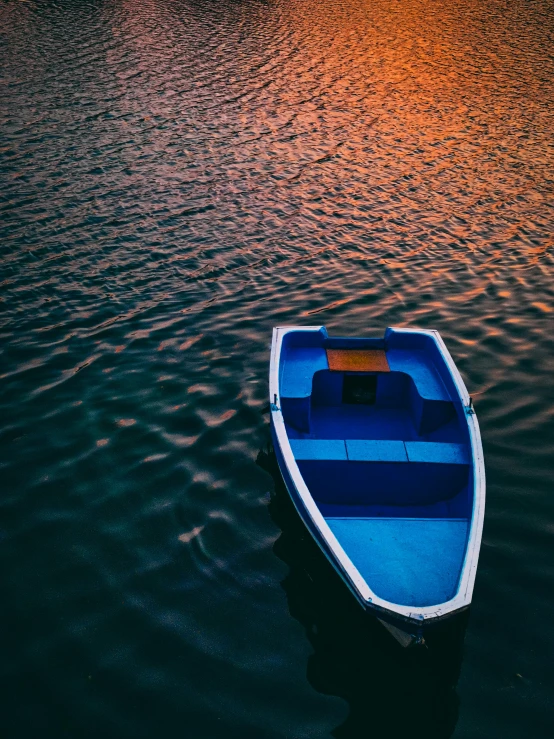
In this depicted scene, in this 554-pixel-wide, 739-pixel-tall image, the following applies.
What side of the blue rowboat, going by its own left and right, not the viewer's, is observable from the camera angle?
front
